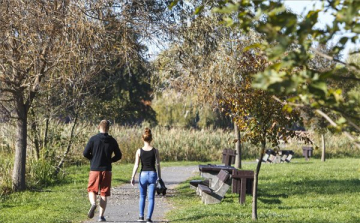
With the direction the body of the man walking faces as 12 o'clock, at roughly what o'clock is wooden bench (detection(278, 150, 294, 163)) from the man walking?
The wooden bench is roughly at 1 o'clock from the man walking.

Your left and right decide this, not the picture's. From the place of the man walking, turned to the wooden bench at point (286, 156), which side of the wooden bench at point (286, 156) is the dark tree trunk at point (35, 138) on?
left

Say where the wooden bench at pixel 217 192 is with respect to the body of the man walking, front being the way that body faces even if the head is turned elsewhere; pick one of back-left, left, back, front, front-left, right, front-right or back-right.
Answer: front-right

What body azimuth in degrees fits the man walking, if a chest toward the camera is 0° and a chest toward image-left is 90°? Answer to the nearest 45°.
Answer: approximately 180°

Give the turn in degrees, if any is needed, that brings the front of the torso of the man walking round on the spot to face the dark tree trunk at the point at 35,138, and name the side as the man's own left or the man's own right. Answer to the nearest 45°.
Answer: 0° — they already face it

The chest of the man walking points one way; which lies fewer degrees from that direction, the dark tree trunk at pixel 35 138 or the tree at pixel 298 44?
the dark tree trunk

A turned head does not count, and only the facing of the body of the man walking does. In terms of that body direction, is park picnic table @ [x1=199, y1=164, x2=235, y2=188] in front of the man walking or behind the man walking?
in front

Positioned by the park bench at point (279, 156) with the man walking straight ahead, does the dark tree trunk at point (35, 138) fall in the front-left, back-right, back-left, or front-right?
front-right
